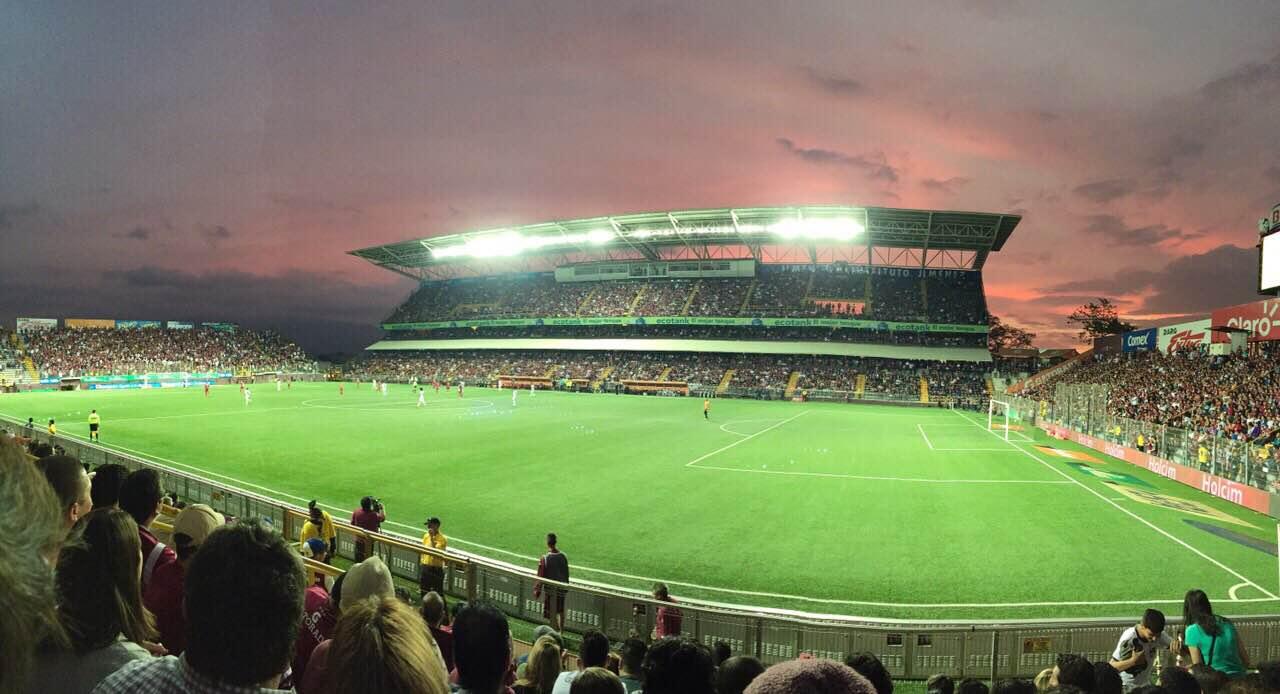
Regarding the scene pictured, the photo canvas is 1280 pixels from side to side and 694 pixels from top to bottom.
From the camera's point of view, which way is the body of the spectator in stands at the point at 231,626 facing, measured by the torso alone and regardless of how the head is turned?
away from the camera

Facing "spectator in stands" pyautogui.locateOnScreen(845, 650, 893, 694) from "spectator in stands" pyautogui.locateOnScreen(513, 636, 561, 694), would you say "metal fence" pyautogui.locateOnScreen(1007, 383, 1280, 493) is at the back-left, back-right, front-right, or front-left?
front-left

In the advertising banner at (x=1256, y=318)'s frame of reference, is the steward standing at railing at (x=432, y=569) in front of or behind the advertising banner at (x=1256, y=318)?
in front

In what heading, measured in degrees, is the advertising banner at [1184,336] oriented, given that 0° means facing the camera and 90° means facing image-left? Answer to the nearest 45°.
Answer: approximately 45°

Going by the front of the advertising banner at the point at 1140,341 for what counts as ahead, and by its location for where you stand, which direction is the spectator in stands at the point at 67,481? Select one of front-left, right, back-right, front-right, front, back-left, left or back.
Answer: front-left

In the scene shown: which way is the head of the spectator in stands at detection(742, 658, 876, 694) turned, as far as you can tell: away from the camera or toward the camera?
away from the camera

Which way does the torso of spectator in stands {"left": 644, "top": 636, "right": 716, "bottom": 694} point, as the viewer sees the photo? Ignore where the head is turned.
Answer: away from the camera

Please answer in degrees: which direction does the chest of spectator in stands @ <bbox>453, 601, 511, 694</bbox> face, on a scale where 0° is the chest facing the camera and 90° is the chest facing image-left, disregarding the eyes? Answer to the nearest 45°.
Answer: approximately 180°

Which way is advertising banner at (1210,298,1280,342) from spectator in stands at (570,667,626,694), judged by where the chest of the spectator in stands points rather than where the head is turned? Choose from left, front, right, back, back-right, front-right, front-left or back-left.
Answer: front-right

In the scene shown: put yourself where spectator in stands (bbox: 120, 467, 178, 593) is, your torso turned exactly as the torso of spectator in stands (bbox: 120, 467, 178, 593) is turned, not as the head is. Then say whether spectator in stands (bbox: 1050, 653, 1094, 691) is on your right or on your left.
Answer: on your right

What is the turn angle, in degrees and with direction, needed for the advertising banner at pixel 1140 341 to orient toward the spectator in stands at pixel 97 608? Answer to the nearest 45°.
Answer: approximately 45° to its left

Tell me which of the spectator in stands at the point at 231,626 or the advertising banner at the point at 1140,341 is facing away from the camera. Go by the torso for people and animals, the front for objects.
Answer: the spectator in stands

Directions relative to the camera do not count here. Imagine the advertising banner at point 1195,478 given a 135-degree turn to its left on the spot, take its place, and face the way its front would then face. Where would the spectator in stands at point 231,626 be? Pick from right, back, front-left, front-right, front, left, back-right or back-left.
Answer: right

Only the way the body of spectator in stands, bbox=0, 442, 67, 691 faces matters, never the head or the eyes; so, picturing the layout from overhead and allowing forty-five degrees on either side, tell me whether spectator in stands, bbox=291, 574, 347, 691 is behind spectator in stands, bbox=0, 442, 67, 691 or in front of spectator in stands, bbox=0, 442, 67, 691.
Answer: in front

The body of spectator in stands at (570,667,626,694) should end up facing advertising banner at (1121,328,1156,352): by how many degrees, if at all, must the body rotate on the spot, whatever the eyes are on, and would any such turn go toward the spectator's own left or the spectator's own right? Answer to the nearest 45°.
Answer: approximately 45° to the spectator's own right

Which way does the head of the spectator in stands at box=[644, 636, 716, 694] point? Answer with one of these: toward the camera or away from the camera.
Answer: away from the camera

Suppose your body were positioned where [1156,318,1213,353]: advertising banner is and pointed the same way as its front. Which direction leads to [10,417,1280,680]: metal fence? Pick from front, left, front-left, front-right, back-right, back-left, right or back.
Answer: front-left

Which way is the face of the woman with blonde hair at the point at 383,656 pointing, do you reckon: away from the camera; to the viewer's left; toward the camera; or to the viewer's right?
away from the camera

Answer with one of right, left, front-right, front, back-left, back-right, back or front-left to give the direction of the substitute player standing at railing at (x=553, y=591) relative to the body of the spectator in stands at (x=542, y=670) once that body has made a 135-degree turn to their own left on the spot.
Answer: back-right
